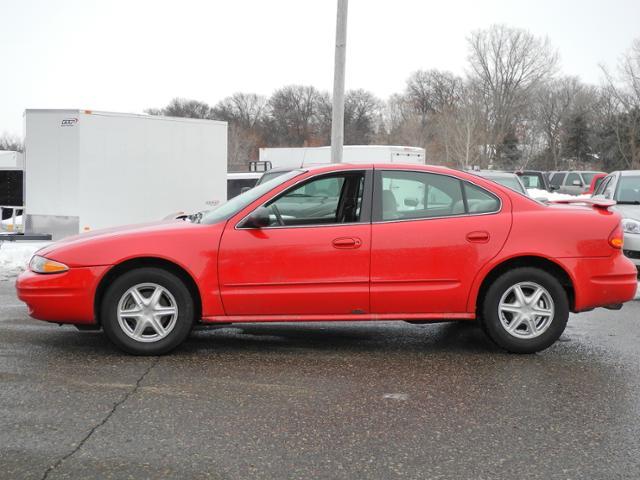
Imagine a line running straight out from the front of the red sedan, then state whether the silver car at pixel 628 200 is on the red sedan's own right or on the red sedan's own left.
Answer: on the red sedan's own right

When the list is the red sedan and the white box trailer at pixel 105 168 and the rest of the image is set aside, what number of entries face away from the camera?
0

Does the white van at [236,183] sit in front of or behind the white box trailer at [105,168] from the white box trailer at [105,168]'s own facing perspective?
behind

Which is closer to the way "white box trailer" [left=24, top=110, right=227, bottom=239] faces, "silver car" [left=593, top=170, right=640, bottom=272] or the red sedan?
the red sedan

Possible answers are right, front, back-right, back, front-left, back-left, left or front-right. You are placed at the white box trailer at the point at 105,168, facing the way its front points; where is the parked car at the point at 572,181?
back

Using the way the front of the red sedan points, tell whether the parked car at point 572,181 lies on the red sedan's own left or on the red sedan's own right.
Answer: on the red sedan's own right

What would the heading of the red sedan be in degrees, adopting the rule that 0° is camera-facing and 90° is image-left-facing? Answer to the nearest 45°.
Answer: approximately 90°

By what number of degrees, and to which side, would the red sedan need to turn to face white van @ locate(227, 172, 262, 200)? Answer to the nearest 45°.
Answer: approximately 90° to its right

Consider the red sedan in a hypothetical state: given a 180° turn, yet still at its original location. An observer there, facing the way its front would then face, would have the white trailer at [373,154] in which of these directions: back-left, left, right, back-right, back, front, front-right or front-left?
left

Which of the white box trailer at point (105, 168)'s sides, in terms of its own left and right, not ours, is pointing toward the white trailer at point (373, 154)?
back

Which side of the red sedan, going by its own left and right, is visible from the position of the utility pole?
right

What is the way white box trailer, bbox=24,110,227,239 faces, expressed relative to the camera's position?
facing the viewer and to the left of the viewer
